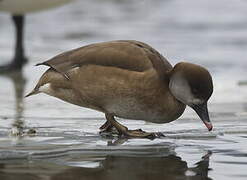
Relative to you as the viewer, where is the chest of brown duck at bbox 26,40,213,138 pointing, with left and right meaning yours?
facing to the right of the viewer

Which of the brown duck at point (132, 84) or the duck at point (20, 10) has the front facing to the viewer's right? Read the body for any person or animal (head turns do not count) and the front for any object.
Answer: the brown duck

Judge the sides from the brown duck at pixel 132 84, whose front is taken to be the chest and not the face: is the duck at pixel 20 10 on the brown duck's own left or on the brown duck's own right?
on the brown duck's own left

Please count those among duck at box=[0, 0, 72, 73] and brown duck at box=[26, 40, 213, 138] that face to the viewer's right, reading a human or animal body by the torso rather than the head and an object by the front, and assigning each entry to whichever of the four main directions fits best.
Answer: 1
